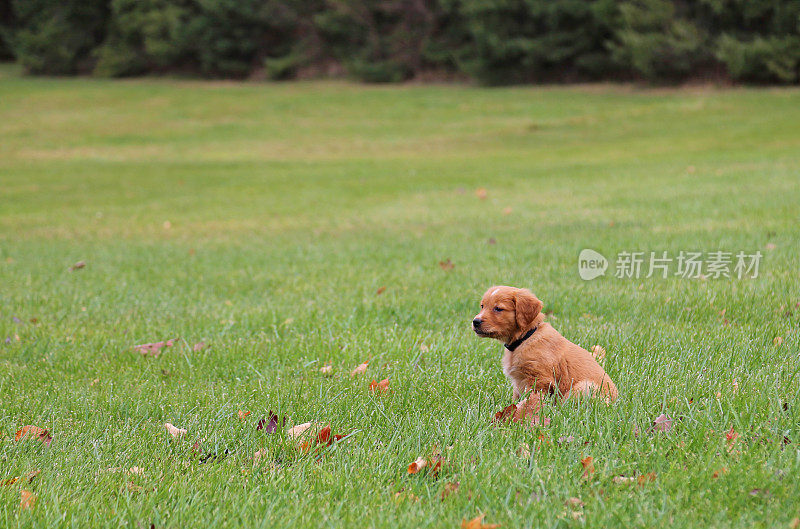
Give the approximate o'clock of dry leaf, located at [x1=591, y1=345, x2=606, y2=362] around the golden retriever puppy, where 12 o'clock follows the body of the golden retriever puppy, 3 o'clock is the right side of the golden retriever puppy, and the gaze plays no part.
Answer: The dry leaf is roughly at 4 o'clock from the golden retriever puppy.

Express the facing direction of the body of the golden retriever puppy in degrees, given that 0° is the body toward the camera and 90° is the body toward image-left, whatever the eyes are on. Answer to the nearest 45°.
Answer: approximately 90°

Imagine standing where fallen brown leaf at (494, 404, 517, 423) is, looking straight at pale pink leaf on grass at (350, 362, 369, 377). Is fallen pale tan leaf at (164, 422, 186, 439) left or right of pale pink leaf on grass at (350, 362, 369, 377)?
left

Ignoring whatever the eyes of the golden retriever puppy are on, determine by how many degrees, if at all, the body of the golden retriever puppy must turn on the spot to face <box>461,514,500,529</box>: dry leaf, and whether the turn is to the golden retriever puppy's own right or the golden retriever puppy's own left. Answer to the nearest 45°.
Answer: approximately 90° to the golden retriever puppy's own left

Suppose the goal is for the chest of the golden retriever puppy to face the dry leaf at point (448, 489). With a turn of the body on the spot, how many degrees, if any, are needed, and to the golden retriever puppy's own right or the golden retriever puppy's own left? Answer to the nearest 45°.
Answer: approximately 90° to the golden retriever puppy's own left

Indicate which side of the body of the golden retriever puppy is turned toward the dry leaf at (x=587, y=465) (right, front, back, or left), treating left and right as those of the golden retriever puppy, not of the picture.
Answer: left

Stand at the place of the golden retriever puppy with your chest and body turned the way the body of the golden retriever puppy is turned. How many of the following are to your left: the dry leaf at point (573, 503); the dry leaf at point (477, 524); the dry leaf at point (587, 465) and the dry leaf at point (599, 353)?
3

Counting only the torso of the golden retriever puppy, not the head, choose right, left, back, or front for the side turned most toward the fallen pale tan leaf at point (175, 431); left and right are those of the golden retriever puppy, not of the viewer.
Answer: front

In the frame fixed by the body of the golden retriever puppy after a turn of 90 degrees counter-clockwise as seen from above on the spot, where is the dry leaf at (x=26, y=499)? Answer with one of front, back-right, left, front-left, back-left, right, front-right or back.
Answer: front-right
